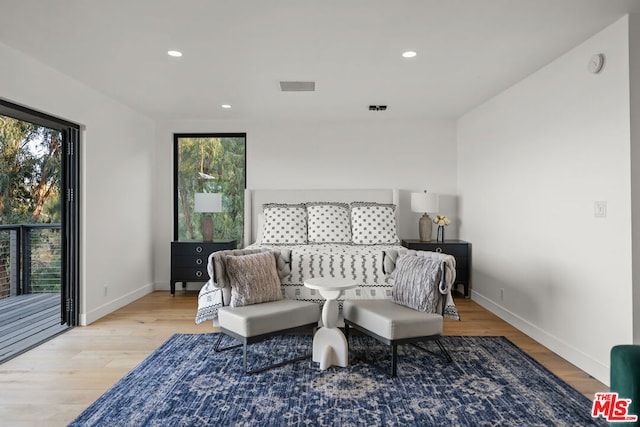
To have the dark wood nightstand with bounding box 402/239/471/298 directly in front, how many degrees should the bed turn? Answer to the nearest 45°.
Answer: approximately 90° to its left

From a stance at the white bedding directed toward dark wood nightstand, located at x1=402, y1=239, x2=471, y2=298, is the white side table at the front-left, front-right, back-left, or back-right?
back-right

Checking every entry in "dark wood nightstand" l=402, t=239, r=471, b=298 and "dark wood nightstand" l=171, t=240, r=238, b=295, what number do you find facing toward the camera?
2

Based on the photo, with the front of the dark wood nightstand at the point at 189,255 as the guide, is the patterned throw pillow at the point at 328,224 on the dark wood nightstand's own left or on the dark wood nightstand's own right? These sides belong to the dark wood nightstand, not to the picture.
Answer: on the dark wood nightstand's own left

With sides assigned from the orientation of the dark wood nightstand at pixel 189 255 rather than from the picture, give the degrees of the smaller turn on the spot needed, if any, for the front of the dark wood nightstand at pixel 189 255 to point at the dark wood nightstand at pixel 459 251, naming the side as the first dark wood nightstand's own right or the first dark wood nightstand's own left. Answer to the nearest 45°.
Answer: approximately 90° to the first dark wood nightstand's own left

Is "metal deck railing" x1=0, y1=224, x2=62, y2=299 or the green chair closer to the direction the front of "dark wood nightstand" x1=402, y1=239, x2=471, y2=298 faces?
the green chair

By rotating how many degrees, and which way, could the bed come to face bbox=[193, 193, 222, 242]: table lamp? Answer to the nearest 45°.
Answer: approximately 90° to its right

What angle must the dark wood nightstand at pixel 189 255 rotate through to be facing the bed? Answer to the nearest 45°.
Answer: approximately 45° to its left

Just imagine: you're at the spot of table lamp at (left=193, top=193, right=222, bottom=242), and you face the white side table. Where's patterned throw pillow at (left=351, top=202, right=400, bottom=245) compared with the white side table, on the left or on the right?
left

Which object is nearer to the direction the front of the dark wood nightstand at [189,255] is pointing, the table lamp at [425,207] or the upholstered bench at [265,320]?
the upholstered bench

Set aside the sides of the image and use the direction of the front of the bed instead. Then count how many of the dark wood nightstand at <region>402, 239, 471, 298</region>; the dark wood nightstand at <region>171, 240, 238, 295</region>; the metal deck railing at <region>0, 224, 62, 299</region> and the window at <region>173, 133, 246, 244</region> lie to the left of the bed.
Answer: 1

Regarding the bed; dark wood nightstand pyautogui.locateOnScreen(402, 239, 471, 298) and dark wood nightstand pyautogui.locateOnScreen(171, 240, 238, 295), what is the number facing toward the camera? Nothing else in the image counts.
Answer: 3
